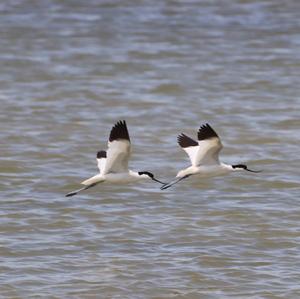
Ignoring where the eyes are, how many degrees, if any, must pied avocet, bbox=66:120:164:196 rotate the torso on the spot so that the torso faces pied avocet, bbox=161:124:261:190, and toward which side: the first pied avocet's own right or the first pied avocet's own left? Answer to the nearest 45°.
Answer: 0° — it already faces it

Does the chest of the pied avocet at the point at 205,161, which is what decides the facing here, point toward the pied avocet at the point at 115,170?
no

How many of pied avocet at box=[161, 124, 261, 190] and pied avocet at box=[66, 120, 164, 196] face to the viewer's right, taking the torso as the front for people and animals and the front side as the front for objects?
2

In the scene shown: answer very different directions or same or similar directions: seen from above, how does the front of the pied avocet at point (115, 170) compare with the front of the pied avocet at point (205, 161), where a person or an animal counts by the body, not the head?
same or similar directions

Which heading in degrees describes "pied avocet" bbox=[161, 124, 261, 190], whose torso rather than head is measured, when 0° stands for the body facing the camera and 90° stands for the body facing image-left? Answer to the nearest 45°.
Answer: approximately 270°

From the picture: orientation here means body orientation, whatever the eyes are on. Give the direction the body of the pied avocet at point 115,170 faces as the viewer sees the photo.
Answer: to the viewer's right
